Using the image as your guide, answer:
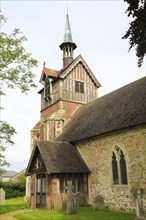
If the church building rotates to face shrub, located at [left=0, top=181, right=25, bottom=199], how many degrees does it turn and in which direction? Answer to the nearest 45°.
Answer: approximately 90° to its right

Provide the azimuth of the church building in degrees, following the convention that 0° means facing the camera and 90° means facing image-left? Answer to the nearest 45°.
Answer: approximately 45°
